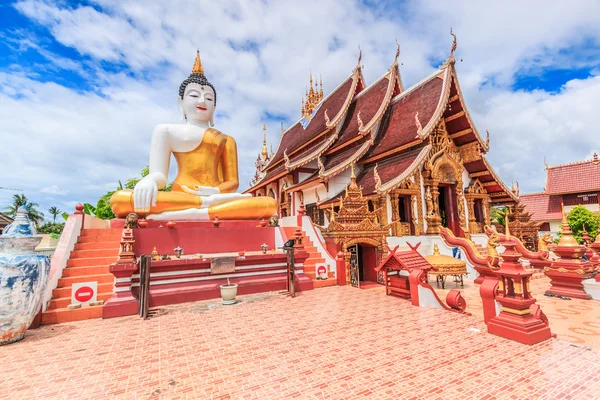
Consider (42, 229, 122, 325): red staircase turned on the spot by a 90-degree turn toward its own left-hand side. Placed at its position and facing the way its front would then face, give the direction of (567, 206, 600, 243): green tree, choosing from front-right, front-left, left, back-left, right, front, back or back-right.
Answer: front

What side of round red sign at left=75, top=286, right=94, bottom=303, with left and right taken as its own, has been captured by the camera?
front

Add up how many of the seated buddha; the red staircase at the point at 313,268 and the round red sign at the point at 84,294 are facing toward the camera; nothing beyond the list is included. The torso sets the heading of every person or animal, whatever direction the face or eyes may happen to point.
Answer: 3

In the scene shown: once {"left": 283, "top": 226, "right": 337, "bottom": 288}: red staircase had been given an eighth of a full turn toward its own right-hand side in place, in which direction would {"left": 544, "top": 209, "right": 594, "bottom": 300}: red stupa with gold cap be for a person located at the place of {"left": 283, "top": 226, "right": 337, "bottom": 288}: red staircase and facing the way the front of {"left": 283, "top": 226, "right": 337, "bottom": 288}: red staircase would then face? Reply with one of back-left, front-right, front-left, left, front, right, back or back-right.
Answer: back-left

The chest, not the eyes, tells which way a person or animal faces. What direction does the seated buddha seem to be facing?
toward the camera

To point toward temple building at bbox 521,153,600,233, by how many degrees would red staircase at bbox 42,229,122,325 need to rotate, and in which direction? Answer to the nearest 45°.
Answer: approximately 90° to its left

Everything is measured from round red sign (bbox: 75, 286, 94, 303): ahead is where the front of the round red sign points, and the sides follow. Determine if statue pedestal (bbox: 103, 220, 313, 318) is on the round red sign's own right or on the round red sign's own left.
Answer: on the round red sign's own left

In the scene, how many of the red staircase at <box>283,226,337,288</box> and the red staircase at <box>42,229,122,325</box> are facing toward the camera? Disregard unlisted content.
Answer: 2

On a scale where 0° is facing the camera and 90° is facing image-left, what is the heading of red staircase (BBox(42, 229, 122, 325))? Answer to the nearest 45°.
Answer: approximately 0°

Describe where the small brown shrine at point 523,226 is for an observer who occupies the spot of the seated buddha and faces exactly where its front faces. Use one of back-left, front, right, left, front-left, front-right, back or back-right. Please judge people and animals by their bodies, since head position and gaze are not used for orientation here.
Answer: left

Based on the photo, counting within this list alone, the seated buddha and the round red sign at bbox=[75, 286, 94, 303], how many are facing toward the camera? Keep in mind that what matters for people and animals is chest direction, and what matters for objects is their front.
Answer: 2

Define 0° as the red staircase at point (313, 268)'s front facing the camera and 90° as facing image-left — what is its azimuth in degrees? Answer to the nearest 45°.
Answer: approximately 0°

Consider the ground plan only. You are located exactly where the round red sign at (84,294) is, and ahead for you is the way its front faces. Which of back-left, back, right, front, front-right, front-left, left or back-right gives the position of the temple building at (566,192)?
left

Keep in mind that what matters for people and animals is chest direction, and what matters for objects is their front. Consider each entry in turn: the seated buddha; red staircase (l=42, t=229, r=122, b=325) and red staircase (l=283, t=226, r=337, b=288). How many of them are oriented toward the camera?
3

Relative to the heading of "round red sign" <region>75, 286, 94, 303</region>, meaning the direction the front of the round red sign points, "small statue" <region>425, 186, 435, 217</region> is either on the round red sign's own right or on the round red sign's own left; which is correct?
on the round red sign's own left
